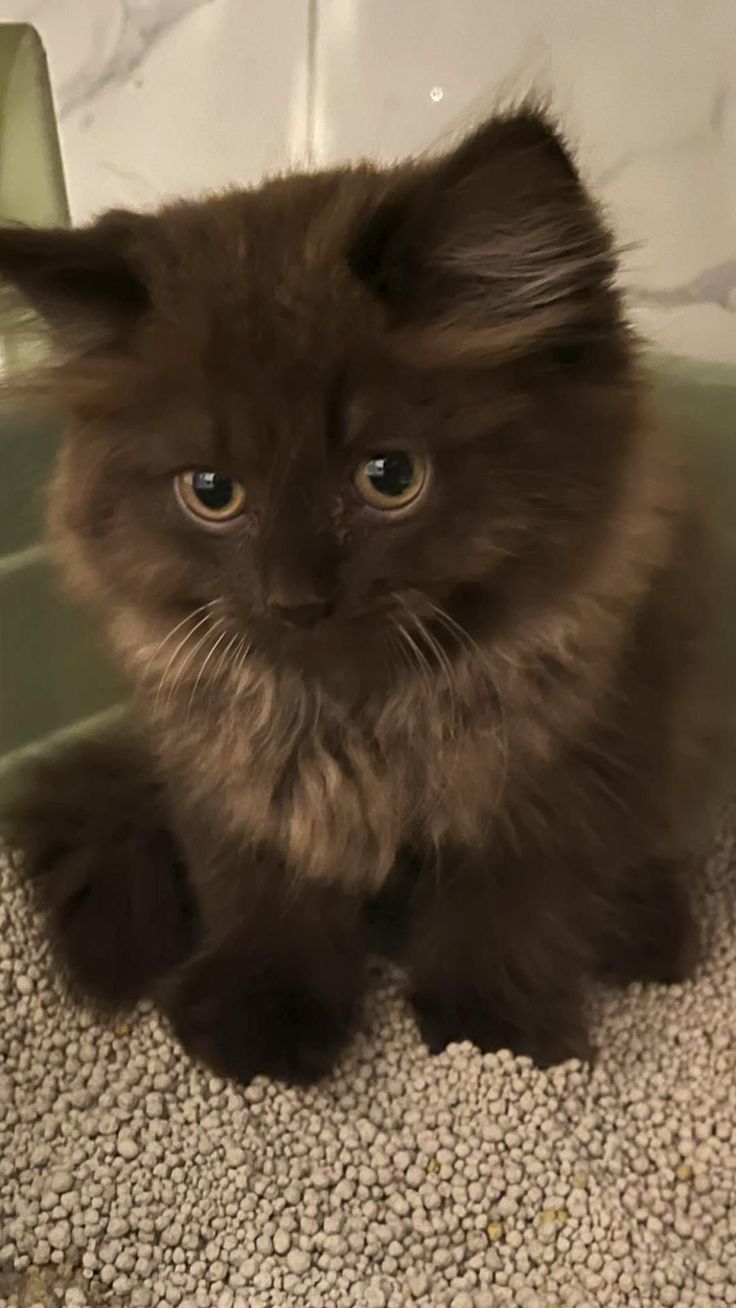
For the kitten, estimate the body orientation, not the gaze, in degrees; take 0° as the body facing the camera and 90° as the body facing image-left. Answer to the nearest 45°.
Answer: approximately 0°
